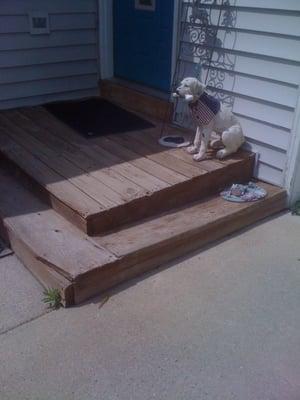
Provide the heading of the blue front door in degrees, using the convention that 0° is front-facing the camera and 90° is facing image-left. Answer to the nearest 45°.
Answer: approximately 45°

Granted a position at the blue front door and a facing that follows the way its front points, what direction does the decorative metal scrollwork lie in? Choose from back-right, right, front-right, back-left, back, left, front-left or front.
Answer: left

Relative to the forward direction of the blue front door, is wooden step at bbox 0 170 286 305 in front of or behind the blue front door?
in front

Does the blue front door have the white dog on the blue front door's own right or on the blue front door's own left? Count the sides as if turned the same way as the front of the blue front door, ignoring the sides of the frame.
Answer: on the blue front door's own left

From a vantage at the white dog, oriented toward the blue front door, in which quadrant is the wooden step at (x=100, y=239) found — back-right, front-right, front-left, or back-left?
back-left
